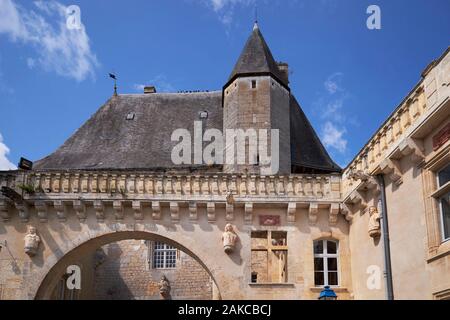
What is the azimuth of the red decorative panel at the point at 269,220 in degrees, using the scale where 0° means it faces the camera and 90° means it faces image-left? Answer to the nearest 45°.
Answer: approximately 0°

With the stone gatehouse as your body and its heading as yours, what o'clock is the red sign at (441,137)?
The red sign is roughly at 11 o'clock from the stone gatehouse.

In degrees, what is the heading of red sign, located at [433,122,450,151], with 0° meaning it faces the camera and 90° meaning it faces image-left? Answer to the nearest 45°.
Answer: approximately 45°

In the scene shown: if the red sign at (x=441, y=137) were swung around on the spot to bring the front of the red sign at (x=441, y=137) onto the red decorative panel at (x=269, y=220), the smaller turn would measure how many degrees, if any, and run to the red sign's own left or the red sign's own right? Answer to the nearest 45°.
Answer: approximately 90° to the red sign's own right

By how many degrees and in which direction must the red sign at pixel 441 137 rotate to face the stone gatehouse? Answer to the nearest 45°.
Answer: approximately 90° to its right

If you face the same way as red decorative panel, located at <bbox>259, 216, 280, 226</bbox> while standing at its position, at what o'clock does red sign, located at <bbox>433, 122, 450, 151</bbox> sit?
red sign, located at <bbox>433, 122, 450, 151</bbox> is roughly at 11 o'clock from red decorative panel, located at <bbox>259, 216, 280, 226</bbox>.
